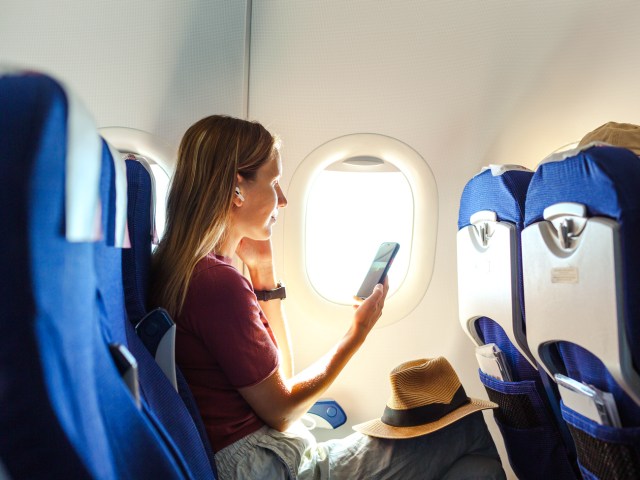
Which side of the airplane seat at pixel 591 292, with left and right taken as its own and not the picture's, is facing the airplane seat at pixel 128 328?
back

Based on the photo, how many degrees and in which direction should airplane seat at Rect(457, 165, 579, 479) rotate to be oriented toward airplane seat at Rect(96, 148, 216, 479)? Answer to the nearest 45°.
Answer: approximately 180°

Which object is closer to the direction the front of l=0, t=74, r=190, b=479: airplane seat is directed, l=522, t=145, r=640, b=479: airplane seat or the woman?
the airplane seat

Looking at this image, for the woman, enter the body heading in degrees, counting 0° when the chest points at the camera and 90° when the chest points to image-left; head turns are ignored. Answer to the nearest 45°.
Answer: approximately 270°

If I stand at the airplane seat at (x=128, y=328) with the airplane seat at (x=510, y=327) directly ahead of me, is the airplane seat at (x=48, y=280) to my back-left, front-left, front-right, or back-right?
back-right

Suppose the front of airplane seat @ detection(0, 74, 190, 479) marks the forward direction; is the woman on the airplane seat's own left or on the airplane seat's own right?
on the airplane seat's own left

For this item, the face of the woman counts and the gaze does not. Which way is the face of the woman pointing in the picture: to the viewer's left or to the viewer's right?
to the viewer's right

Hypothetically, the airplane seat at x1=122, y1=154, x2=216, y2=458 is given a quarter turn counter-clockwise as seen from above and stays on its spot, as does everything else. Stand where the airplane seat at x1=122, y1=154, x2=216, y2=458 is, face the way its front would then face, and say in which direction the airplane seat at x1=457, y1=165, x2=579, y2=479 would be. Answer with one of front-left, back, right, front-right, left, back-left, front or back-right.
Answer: front-right

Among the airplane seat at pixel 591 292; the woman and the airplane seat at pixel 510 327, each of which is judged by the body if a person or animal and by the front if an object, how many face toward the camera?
0

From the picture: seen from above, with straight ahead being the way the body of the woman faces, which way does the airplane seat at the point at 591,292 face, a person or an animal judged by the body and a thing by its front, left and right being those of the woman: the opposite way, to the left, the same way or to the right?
the same way

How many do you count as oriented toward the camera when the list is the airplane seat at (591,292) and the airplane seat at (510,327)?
0

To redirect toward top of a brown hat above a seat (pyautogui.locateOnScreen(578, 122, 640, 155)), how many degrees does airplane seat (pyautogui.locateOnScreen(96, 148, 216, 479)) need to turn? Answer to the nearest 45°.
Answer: approximately 45° to its left

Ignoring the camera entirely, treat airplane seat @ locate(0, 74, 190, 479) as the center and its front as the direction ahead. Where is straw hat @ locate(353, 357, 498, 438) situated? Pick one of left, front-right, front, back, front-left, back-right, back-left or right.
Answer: left

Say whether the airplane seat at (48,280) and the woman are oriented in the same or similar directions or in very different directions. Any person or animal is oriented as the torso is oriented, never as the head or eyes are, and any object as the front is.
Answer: same or similar directions

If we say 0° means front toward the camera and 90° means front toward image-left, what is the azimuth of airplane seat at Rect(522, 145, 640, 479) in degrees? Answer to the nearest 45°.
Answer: approximately 225°

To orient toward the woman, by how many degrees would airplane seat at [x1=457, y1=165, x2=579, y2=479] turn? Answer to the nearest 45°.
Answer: approximately 180°
